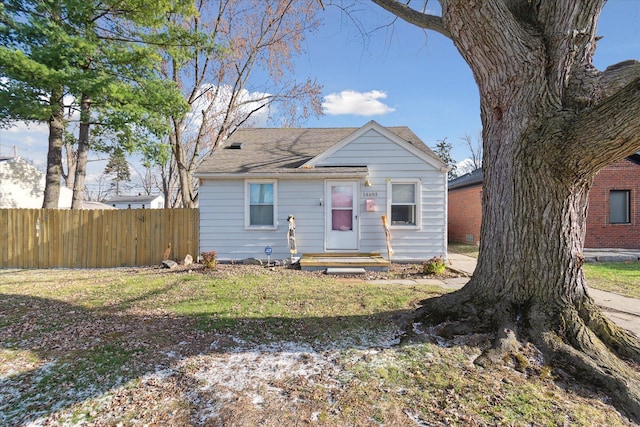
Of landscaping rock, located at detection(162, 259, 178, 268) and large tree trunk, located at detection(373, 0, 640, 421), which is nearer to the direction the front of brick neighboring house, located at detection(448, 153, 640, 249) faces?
the large tree trunk

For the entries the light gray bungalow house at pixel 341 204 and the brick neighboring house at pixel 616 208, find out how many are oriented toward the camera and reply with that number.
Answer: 2

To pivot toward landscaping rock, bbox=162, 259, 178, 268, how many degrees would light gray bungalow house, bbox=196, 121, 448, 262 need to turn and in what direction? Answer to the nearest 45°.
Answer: approximately 90° to its right

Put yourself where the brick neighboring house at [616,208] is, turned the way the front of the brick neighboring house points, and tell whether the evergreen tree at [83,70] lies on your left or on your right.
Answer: on your right

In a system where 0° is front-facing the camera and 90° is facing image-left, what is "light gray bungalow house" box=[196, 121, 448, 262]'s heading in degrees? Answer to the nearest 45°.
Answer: approximately 0°

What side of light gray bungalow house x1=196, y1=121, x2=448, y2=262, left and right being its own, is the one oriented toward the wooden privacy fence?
right

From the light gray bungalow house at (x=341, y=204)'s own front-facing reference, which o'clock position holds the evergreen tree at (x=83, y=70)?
The evergreen tree is roughly at 3 o'clock from the light gray bungalow house.

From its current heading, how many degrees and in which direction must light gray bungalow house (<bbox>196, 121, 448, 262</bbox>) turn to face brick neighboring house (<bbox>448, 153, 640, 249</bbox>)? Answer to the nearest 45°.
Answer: approximately 90° to its left

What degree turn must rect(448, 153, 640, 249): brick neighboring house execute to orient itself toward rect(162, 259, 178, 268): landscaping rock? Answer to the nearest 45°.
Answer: approximately 45° to its right

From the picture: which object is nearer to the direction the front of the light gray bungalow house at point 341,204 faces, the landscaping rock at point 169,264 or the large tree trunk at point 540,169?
the large tree trunk

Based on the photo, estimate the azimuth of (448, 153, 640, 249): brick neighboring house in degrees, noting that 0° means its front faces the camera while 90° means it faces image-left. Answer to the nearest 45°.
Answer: approximately 0°
